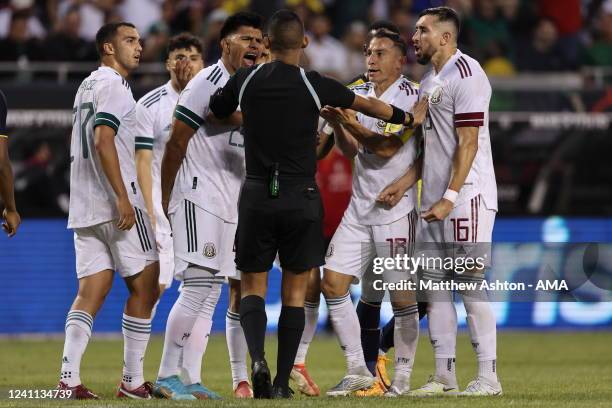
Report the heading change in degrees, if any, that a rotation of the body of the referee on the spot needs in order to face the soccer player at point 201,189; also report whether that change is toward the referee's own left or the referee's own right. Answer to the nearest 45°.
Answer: approximately 45° to the referee's own left

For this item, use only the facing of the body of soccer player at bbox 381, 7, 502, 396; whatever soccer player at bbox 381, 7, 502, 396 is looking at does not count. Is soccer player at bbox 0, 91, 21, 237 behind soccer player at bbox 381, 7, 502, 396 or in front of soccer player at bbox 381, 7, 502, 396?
in front

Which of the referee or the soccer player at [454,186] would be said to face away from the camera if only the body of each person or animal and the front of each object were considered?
the referee

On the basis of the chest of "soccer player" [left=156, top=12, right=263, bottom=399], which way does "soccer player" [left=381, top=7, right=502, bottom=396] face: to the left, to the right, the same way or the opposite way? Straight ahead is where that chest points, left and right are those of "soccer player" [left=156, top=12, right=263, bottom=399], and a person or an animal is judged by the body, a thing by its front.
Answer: to the right

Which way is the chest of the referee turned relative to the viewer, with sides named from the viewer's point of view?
facing away from the viewer

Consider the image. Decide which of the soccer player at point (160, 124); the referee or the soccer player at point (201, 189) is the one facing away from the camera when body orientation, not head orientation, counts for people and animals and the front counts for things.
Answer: the referee

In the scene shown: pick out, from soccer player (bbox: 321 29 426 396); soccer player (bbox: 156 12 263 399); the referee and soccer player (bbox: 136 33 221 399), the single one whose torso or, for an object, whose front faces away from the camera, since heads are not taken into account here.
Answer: the referee

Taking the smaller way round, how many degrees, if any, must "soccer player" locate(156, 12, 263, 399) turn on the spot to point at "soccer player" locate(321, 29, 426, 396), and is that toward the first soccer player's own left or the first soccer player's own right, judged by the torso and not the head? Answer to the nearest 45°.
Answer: approximately 45° to the first soccer player's own left

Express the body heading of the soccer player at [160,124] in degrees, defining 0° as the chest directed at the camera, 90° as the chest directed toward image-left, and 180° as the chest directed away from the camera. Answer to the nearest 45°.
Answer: approximately 315°
